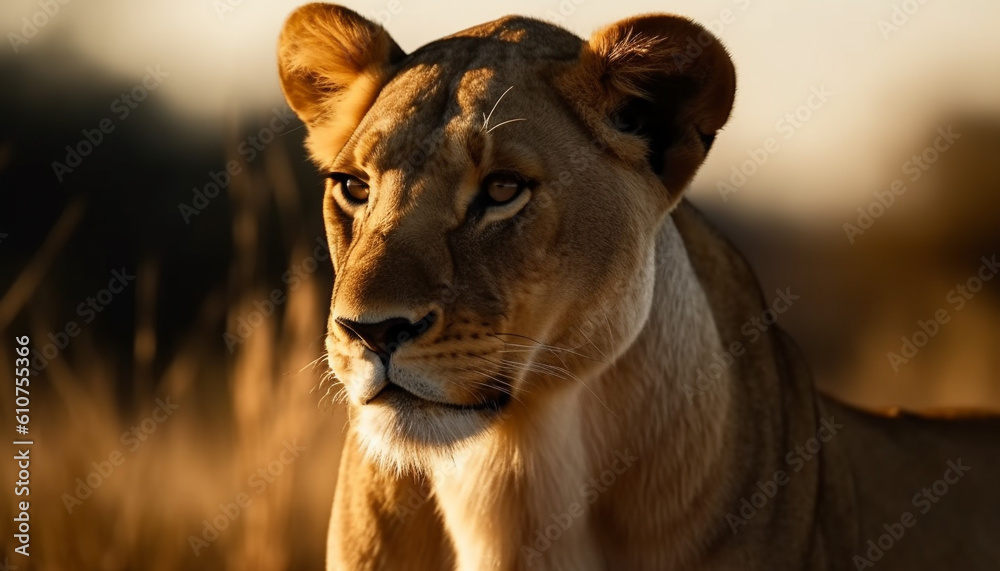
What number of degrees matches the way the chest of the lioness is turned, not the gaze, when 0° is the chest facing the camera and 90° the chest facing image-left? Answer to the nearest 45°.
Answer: approximately 45°
